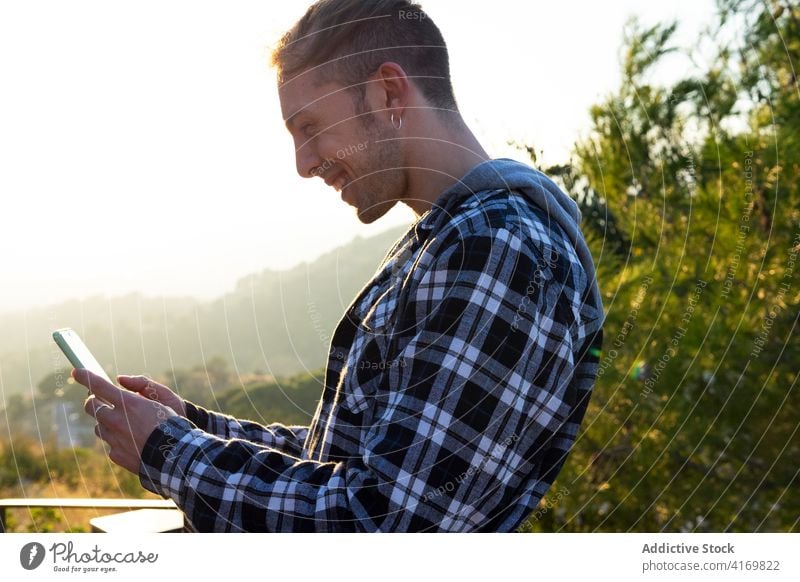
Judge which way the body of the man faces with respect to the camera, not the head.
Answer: to the viewer's left

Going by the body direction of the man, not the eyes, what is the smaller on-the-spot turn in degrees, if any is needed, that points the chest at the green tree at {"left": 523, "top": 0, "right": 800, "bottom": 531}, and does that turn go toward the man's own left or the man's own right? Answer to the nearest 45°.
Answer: approximately 135° to the man's own right

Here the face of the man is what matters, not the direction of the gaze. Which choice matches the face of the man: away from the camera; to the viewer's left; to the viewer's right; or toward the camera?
to the viewer's left
